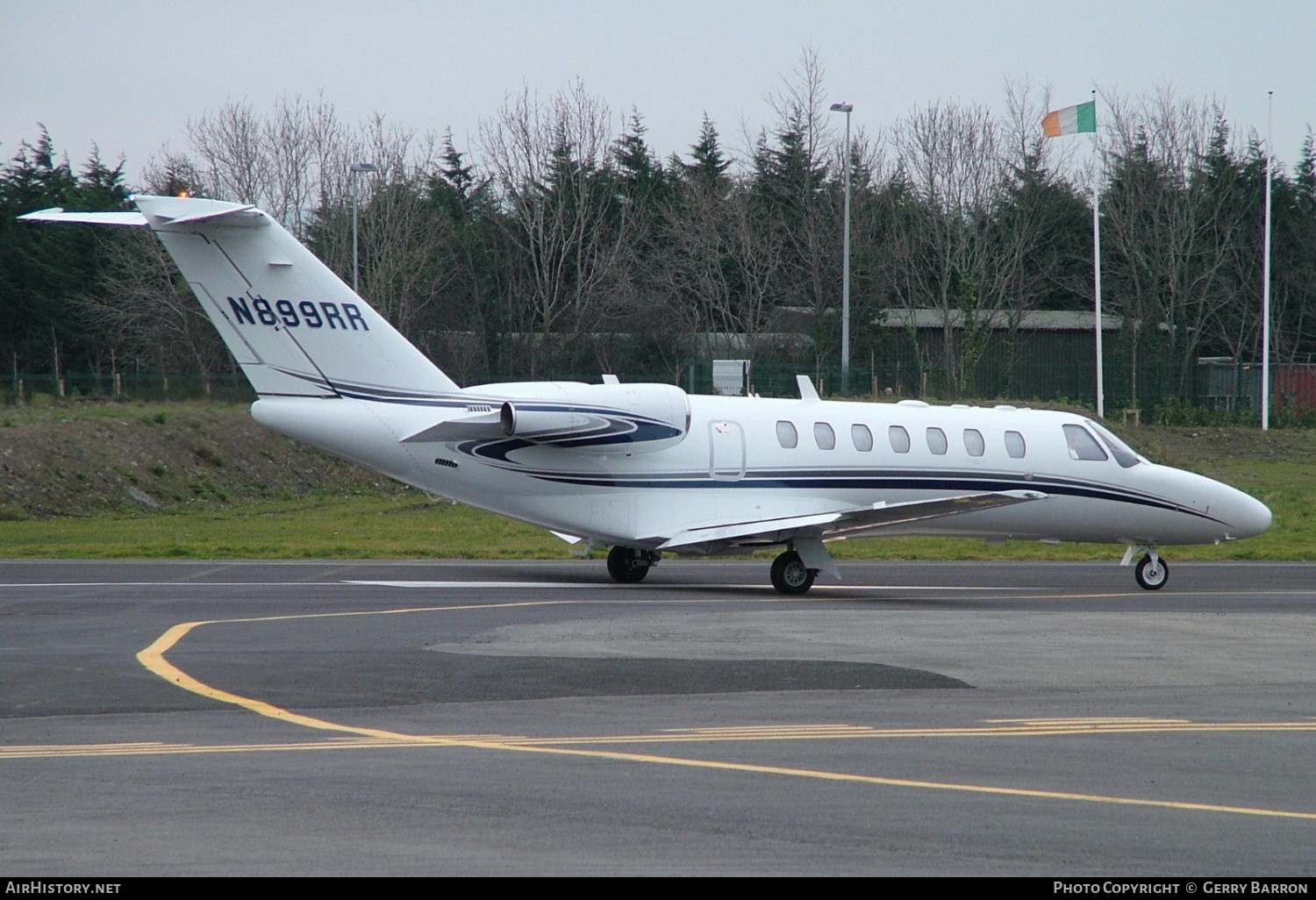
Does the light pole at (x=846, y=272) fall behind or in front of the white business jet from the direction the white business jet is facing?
in front

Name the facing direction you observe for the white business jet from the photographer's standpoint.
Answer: facing away from the viewer and to the right of the viewer
